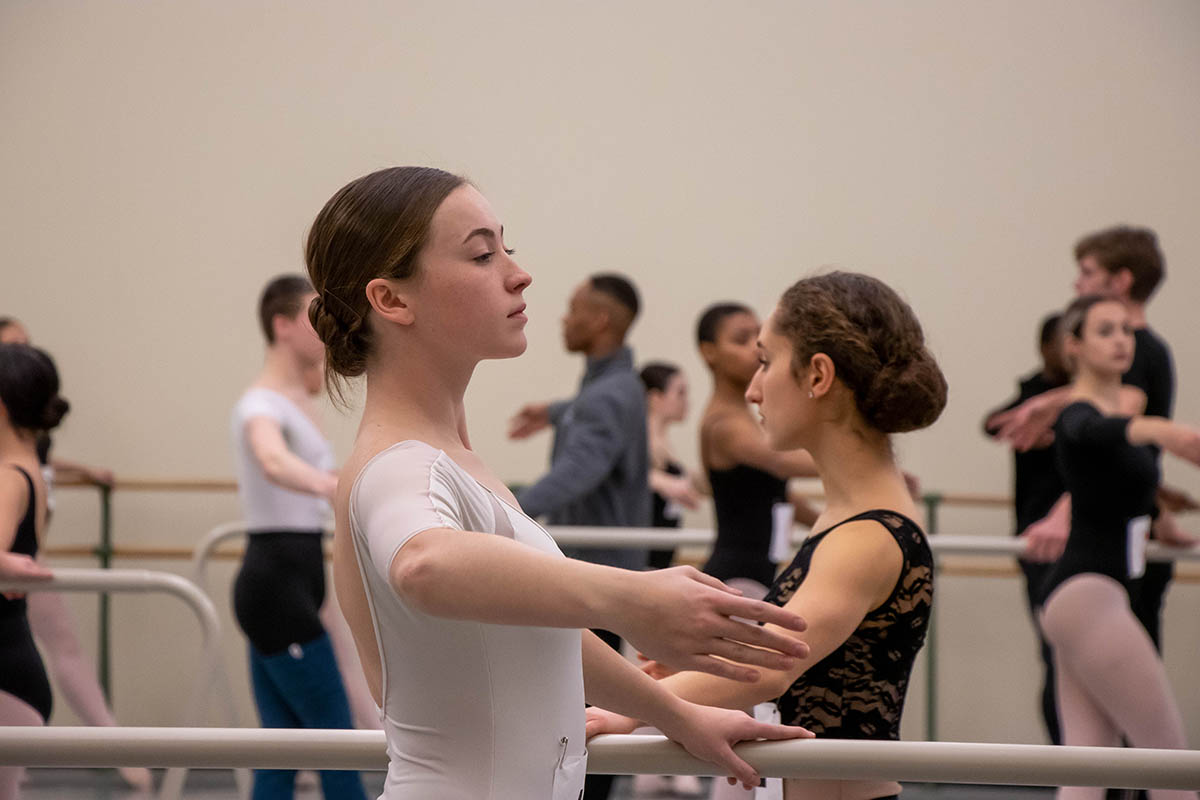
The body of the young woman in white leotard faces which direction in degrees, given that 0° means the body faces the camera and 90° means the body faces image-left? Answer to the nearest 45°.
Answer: approximately 270°

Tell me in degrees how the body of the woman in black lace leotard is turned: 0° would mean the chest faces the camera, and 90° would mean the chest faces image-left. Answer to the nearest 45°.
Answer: approximately 90°

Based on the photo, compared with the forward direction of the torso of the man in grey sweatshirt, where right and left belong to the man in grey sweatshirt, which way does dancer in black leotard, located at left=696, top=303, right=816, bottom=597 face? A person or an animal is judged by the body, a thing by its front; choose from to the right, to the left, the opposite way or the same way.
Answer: the opposite way
